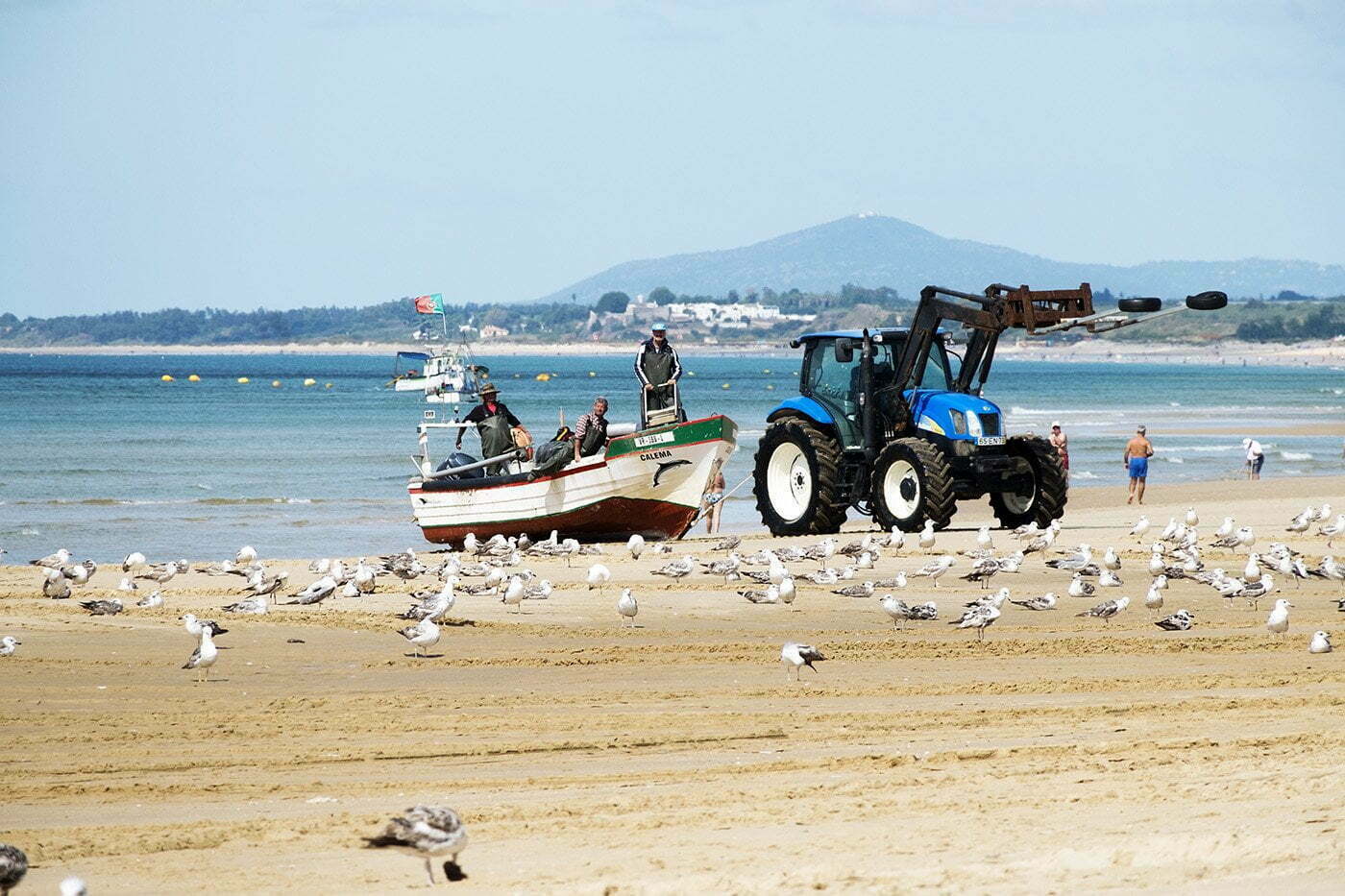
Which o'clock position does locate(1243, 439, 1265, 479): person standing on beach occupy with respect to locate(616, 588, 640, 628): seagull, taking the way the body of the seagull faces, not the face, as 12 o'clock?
The person standing on beach is roughly at 7 o'clock from the seagull.

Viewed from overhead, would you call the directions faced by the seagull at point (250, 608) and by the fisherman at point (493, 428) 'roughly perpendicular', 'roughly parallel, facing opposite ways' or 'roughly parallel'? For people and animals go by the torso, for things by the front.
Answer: roughly perpendicular

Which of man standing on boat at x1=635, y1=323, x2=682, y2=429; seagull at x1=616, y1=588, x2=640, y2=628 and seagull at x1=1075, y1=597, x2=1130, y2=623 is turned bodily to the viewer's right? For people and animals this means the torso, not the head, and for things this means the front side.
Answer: seagull at x1=1075, y1=597, x2=1130, y2=623

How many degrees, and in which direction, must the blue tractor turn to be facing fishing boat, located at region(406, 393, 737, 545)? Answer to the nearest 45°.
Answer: approximately 135° to its right

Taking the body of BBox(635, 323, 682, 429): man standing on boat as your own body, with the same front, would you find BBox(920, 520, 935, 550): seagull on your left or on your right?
on your left
